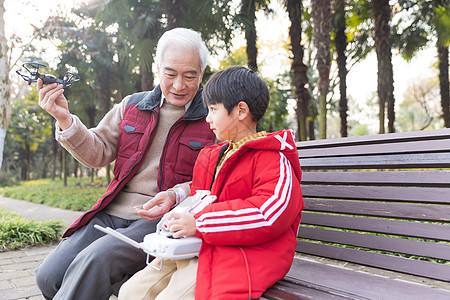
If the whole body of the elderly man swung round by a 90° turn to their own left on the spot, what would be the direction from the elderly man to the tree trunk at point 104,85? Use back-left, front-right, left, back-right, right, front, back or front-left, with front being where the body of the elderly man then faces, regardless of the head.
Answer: back-left

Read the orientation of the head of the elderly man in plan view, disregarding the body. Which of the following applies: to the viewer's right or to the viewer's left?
to the viewer's right

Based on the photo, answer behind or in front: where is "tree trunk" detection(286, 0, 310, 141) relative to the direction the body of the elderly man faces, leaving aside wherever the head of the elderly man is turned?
behind

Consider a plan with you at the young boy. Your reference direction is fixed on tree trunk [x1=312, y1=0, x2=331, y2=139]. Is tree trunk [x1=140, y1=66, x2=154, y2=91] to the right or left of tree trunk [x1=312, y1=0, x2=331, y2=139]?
left

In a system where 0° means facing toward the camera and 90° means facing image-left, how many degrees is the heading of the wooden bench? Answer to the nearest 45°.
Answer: approximately 45°

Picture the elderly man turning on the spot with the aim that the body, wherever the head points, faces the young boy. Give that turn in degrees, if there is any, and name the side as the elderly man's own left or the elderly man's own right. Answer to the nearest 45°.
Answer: approximately 90° to the elderly man's own left

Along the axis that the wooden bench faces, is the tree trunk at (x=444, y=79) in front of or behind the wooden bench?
behind

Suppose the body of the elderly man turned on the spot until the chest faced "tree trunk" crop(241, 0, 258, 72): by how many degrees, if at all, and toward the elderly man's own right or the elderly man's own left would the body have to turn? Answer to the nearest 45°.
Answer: approximately 180°

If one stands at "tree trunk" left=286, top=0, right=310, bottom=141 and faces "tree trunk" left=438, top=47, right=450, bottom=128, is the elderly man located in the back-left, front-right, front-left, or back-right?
back-right

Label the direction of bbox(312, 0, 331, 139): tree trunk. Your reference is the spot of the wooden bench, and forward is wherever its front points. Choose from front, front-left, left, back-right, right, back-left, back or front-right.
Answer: back-right

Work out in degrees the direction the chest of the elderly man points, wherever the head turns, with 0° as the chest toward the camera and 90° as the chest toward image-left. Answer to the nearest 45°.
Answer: approximately 45°

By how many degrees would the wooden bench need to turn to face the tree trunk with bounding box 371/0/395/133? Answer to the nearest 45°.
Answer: approximately 135° to its right

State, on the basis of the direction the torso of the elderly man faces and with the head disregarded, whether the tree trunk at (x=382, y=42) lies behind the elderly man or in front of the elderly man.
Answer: behind
